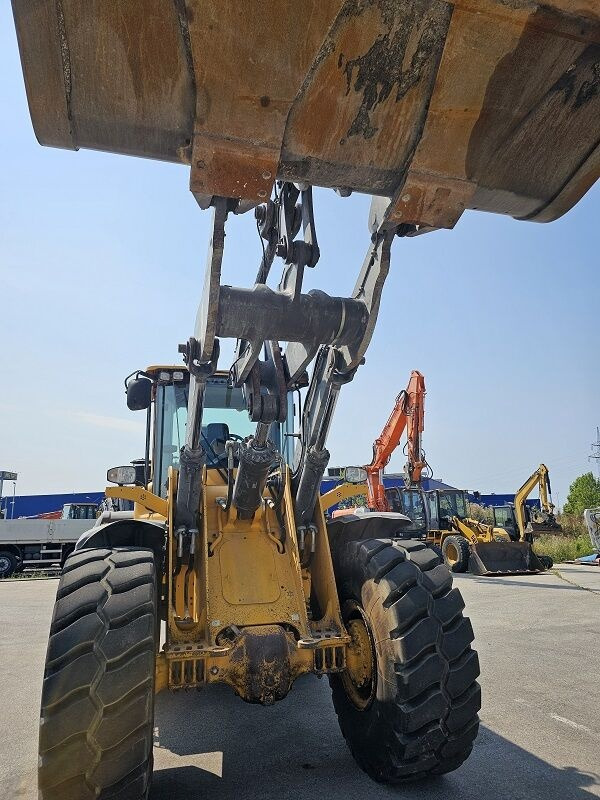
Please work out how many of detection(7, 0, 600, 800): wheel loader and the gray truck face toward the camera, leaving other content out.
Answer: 1

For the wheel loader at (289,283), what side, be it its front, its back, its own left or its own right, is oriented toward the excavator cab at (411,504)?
back

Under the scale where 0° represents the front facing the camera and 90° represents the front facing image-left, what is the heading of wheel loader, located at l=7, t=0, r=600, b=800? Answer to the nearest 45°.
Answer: approximately 0°
